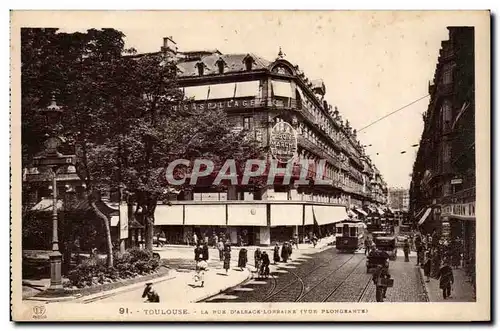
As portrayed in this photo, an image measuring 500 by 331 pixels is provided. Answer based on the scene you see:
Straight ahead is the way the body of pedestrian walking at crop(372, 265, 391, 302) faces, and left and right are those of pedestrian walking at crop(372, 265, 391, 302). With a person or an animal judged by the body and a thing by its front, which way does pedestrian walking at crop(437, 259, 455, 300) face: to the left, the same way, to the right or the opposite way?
the same way

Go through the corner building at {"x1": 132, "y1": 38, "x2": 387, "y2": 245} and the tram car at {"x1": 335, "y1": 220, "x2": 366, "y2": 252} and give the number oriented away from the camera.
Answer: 0

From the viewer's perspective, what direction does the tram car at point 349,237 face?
toward the camera

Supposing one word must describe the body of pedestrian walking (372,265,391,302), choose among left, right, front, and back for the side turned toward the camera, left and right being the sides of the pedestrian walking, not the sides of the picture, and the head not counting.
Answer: back

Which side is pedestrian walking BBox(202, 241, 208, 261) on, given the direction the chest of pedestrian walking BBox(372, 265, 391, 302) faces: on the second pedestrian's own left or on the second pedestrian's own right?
on the second pedestrian's own left

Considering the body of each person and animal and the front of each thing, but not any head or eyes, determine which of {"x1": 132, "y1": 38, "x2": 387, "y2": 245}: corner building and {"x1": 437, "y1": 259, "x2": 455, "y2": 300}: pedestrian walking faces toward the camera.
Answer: the corner building

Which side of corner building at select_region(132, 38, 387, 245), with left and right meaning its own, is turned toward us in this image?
front

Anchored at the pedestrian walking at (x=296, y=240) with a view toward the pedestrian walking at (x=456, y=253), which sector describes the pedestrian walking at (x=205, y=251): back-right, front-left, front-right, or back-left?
back-right

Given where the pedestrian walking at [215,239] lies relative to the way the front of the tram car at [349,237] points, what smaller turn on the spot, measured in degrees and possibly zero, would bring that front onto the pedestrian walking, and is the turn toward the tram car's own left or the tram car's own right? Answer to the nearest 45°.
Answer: approximately 45° to the tram car's own right
